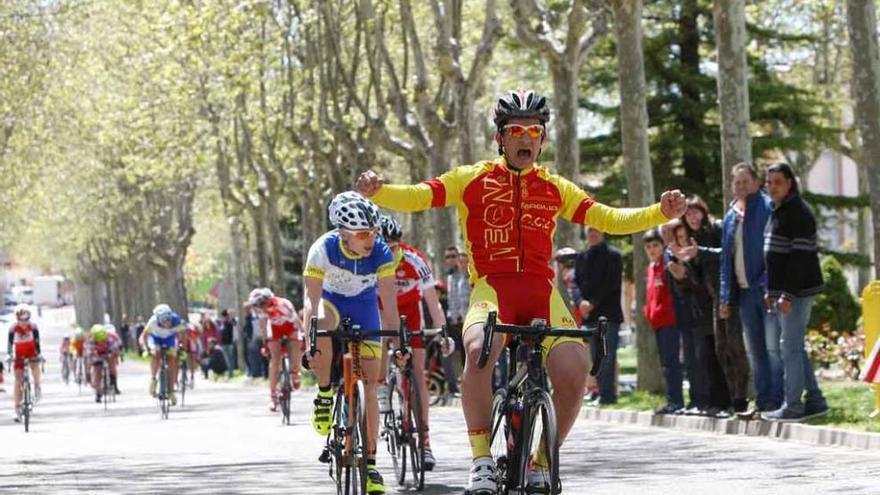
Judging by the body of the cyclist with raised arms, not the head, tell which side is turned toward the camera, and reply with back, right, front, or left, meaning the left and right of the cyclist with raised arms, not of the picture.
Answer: front

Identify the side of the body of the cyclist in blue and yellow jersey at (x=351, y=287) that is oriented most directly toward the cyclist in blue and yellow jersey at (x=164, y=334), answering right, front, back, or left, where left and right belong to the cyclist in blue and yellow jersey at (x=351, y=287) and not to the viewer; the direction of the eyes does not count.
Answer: back

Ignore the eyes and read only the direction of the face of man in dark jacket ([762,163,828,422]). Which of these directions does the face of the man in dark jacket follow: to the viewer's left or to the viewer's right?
to the viewer's left

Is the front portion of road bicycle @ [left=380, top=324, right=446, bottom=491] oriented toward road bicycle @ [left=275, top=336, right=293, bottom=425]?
no

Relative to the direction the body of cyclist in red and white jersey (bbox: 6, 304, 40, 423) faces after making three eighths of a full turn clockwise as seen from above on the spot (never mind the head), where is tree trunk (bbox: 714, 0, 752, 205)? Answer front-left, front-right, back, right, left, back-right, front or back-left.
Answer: back

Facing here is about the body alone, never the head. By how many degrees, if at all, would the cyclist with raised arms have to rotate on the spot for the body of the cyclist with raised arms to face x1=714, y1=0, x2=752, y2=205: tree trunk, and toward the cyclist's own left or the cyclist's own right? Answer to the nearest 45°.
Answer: approximately 180°

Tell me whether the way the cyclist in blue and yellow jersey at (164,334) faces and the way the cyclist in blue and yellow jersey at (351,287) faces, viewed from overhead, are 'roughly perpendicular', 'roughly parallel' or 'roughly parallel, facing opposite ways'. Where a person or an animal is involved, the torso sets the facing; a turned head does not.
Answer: roughly parallel

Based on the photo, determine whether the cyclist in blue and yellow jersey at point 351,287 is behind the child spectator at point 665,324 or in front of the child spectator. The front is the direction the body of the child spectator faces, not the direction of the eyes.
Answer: in front

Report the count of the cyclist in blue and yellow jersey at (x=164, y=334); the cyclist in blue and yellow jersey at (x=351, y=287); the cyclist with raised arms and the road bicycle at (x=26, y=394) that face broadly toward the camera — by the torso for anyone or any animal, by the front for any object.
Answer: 4

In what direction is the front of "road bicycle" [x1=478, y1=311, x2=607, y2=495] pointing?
toward the camera

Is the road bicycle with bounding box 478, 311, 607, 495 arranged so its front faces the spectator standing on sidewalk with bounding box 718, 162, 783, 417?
no

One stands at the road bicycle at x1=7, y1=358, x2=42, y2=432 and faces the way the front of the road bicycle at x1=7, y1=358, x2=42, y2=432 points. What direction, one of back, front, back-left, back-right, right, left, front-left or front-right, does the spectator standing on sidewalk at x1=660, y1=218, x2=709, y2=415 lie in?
front-left

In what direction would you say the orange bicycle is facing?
toward the camera

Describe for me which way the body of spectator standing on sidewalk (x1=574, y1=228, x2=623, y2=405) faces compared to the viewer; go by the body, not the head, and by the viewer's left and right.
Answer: facing the viewer and to the left of the viewer

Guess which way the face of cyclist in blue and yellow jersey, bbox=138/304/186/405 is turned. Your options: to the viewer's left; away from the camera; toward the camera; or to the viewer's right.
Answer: toward the camera

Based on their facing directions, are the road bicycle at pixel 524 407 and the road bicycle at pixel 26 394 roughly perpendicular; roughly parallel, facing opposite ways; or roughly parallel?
roughly parallel

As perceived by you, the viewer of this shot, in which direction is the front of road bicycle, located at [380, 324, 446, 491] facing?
facing the viewer
